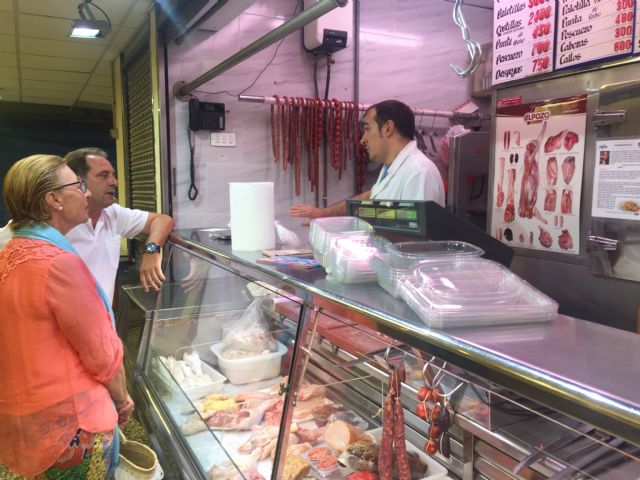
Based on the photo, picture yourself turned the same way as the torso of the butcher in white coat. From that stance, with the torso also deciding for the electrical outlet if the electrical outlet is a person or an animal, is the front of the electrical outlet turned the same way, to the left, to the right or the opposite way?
to the left

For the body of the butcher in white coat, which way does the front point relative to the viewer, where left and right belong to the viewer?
facing to the left of the viewer

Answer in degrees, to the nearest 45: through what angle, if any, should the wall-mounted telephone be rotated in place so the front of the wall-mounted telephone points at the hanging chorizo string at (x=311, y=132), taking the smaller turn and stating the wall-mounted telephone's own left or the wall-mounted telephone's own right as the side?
approximately 90° to the wall-mounted telephone's own left

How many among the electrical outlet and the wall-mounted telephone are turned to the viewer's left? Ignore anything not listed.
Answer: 0

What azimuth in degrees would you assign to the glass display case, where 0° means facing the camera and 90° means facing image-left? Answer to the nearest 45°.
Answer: approximately 45°

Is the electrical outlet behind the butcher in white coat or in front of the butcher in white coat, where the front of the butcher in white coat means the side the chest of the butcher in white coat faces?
in front

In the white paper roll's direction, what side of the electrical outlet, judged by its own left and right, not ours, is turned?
front

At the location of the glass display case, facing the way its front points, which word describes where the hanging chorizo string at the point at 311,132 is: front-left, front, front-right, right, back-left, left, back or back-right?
back-right

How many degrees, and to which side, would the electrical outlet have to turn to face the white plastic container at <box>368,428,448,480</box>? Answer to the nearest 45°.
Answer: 0° — it already faces it
